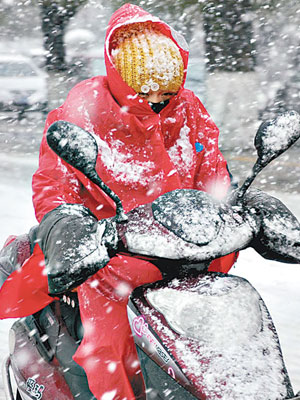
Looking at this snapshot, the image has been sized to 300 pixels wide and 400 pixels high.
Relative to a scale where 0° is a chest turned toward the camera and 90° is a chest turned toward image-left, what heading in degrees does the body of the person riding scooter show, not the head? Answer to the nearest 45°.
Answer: approximately 315°
